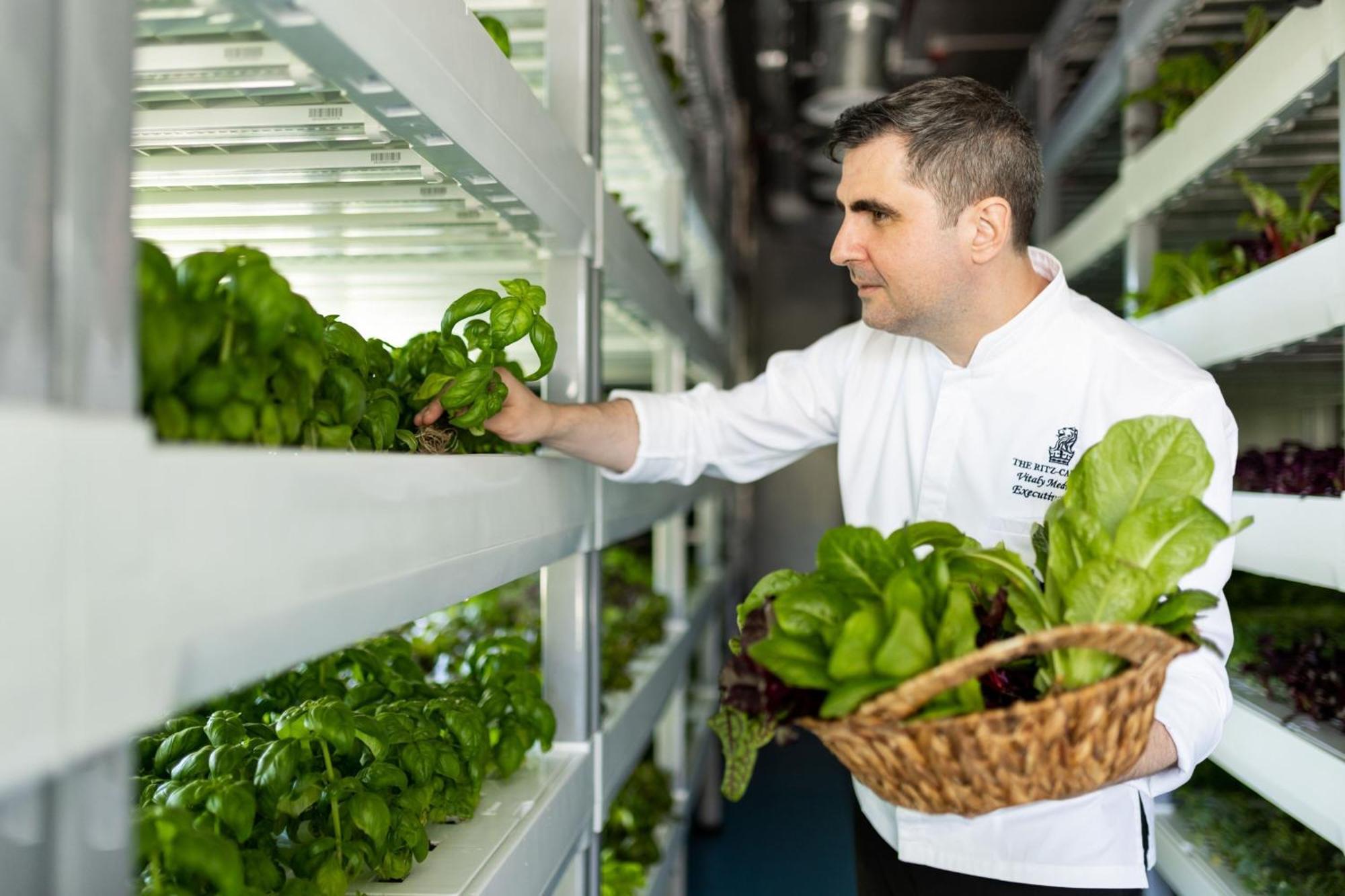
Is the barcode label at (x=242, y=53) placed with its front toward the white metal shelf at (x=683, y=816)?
no

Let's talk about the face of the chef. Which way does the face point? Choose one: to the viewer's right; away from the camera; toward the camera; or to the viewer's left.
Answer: to the viewer's left

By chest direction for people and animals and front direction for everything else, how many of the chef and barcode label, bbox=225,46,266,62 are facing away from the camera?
0

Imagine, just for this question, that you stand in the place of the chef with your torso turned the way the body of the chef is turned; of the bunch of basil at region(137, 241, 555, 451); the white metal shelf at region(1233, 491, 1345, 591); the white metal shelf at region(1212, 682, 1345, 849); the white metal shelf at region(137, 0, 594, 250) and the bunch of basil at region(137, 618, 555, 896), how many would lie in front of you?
3

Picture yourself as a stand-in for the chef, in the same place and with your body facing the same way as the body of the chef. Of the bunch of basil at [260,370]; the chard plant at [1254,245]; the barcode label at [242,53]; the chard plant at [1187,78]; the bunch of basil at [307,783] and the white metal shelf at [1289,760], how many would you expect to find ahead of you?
3

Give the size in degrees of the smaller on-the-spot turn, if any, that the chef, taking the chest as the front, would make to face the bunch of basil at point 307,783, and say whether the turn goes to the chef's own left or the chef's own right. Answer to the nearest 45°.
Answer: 0° — they already face it

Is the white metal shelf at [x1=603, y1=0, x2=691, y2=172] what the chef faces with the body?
no

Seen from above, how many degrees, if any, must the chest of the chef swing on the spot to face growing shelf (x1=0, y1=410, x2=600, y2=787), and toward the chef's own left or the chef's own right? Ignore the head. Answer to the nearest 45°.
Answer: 0° — they already face it

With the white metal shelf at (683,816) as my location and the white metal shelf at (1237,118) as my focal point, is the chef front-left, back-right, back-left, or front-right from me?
front-right

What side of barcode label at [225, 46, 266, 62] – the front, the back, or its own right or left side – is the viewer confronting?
front

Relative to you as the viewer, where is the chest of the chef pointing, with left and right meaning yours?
facing the viewer and to the left of the viewer

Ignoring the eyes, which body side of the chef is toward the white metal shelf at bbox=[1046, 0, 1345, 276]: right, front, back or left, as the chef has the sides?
back

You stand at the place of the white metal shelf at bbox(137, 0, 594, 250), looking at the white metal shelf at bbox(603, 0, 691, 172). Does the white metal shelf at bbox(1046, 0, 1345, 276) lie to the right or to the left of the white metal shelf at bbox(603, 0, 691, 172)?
right

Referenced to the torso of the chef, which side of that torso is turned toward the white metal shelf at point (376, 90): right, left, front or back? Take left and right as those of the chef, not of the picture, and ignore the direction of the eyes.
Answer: front
